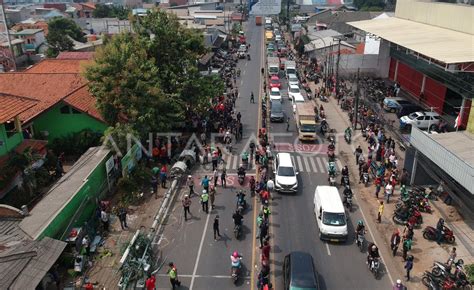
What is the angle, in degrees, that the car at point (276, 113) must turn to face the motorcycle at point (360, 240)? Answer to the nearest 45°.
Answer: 0° — it already faces it

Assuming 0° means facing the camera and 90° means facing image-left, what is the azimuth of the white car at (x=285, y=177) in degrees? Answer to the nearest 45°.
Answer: approximately 0°

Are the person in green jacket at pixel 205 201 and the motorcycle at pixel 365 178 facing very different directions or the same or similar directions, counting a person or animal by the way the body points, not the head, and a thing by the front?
very different directions

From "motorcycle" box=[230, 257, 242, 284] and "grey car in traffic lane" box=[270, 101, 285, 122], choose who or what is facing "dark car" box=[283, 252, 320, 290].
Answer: the grey car in traffic lane

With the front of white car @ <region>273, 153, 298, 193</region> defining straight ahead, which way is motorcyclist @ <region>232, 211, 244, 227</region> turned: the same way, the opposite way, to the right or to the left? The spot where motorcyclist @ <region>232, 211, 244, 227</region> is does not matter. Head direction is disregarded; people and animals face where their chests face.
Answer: the opposite way

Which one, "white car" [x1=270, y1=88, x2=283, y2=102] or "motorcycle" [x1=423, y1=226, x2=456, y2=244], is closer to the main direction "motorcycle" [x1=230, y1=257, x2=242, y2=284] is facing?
the white car

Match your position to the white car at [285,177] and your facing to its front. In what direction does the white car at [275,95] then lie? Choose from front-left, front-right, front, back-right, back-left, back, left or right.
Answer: back

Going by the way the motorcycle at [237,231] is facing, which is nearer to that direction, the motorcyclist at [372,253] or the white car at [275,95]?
the white car

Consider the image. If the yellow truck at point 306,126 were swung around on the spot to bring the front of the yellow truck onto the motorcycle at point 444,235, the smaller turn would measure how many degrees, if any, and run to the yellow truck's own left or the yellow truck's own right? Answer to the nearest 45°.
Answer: approximately 45° to the yellow truck's own left

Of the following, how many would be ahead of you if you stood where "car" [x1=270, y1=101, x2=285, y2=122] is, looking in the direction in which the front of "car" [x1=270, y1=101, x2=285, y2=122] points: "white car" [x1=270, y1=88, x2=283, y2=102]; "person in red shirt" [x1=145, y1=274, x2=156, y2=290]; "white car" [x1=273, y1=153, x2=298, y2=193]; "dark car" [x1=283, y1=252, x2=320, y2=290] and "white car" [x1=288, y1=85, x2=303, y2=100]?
3
